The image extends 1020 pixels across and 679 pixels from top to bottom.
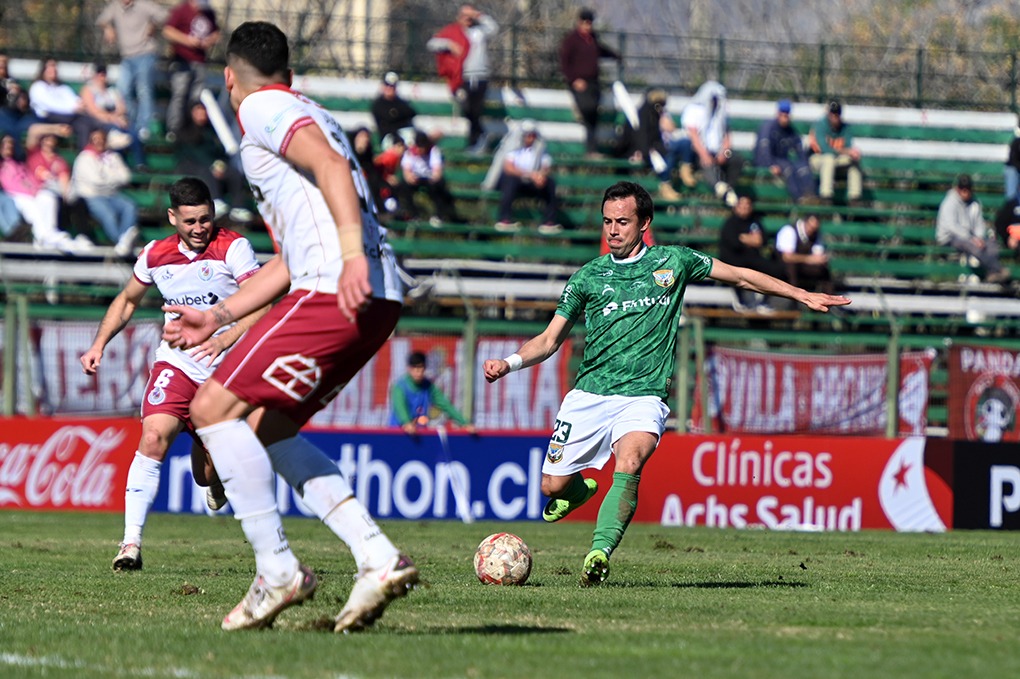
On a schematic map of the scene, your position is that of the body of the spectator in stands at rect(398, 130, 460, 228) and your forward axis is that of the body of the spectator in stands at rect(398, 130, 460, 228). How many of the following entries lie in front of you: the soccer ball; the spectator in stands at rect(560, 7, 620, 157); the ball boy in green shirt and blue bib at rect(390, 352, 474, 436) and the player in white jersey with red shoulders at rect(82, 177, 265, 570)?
3

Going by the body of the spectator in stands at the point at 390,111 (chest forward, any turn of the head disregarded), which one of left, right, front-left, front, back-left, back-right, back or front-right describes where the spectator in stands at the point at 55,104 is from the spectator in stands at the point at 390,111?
right

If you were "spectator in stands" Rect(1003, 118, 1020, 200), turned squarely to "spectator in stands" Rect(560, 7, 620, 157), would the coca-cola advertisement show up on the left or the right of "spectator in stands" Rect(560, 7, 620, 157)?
left

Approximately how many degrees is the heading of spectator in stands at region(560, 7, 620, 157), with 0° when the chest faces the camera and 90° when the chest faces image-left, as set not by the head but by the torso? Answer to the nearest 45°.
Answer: approximately 315°

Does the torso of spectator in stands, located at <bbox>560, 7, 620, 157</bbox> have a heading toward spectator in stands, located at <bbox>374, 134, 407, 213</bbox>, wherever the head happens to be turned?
no

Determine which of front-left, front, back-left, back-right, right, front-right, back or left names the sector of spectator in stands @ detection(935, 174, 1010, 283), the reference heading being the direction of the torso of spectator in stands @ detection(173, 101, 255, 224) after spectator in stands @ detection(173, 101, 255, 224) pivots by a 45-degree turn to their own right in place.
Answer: left

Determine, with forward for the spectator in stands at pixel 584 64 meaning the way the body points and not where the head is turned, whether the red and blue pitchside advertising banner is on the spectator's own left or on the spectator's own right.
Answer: on the spectator's own right

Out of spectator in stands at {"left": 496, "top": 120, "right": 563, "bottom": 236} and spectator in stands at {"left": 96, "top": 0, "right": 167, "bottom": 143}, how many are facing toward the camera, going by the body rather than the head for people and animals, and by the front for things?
2

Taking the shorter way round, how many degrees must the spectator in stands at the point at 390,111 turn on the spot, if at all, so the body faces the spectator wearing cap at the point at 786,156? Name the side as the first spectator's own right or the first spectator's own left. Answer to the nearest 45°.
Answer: approximately 90° to the first spectator's own left

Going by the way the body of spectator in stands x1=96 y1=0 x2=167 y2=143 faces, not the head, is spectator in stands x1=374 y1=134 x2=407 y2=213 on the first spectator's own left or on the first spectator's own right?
on the first spectator's own left

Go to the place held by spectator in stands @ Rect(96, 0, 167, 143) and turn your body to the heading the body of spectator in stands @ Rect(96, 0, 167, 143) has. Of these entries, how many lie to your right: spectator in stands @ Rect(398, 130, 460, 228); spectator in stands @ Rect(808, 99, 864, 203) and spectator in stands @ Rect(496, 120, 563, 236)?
0

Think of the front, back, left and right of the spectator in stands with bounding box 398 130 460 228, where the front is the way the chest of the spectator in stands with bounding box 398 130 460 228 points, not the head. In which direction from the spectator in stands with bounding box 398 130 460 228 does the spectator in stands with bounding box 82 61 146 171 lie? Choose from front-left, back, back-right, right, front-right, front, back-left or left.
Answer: right

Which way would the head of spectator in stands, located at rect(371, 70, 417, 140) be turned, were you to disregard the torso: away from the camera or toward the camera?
toward the camera

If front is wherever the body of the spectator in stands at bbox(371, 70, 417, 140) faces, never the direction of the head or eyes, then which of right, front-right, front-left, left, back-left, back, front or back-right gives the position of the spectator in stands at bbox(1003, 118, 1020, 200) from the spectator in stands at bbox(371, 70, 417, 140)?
left

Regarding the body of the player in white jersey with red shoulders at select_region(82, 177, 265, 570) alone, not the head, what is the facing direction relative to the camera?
toward the camera

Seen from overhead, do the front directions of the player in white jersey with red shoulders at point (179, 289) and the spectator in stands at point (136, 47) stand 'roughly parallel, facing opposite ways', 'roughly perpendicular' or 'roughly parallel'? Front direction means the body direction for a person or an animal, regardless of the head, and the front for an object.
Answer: roughly parallel

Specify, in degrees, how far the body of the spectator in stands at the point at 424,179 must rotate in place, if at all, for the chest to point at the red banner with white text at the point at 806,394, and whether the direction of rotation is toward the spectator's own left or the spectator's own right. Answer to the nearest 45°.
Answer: approximately 45° to the spectator's own left

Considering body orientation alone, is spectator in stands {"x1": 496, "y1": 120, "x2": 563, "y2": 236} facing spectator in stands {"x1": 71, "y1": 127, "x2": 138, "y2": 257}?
no
